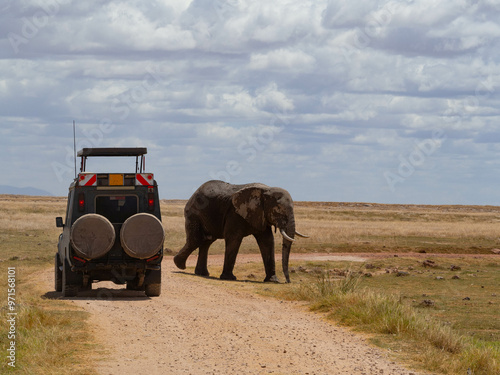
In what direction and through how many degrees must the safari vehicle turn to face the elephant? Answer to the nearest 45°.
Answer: approximately 45° to its right

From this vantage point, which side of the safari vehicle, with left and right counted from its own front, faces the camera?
back
